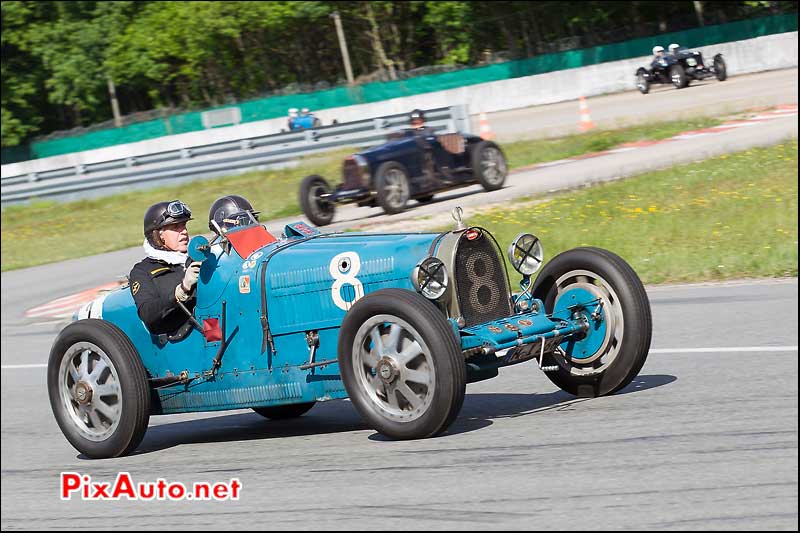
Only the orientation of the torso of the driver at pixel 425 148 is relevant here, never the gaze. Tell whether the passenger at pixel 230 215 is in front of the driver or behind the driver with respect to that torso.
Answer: in front

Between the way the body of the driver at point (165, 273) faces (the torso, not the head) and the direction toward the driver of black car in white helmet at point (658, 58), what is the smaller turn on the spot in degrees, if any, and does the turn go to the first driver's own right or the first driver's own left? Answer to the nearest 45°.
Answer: approximately 90° to the first driver's own left

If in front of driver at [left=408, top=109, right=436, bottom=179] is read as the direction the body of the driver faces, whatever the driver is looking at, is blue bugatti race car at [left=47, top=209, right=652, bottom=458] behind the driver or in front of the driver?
in front

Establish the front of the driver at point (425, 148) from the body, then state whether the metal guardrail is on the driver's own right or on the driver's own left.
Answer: on the driver's own right

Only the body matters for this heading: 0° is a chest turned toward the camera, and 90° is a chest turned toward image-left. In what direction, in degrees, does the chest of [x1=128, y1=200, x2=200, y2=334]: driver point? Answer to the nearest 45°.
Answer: approximately 315°

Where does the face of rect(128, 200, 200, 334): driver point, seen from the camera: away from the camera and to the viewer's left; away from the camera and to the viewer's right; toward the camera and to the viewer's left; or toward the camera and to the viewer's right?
toward the camera and to the viewer's right
